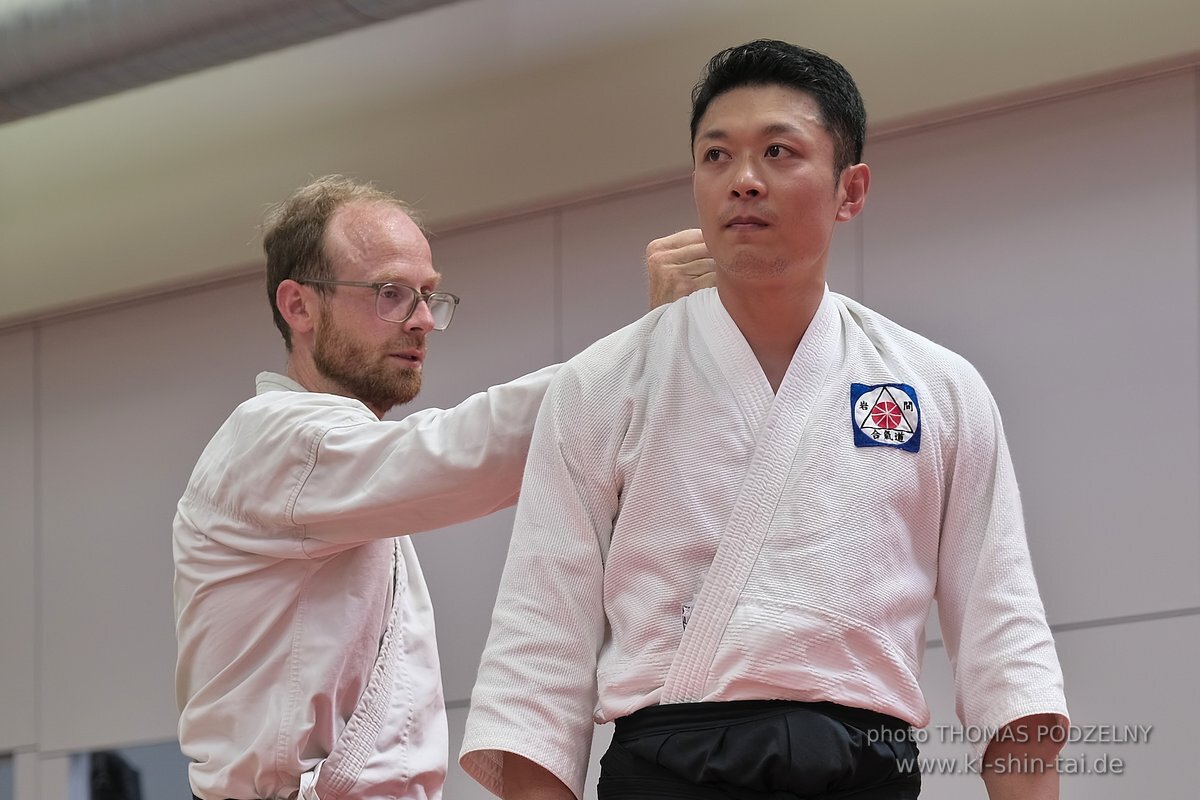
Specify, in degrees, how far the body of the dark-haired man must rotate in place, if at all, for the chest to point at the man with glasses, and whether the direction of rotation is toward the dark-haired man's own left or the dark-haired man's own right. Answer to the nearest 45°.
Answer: approximately 135° to the dark-haired man's own right

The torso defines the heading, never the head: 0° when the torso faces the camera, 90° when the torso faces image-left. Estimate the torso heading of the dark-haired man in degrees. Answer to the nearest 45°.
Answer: approximately 0°
